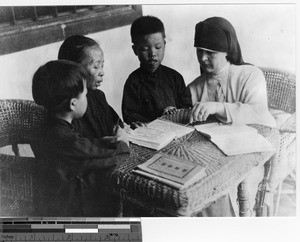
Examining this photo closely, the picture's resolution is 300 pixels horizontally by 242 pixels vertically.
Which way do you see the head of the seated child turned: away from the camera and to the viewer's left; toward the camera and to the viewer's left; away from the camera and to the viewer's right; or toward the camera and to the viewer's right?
away from the camera and to the viewer's right

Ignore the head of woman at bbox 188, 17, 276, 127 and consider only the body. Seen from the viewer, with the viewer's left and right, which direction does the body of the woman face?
facing the viewer and to the left of the viewer

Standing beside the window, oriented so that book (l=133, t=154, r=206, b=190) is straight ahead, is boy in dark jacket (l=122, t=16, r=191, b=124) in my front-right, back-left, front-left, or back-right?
front-left
